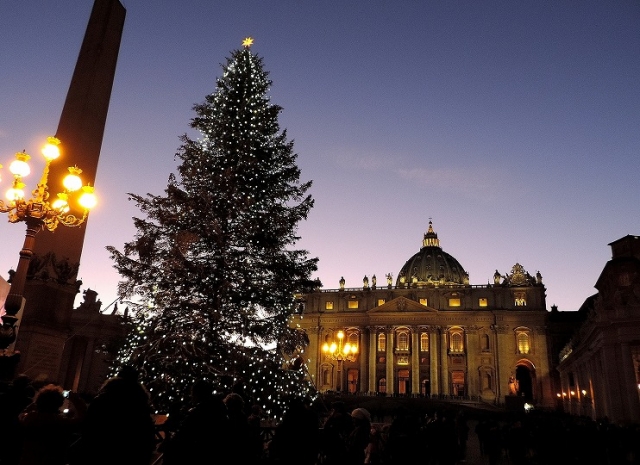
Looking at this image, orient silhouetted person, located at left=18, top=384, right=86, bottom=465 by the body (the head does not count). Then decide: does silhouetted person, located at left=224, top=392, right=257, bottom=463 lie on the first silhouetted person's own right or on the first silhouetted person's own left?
on the first silhouetted person's own right

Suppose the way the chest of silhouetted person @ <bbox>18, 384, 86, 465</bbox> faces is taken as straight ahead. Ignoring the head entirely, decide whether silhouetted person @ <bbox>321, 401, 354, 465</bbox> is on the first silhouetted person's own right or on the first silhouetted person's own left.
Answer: on the first silhouetted person's own right

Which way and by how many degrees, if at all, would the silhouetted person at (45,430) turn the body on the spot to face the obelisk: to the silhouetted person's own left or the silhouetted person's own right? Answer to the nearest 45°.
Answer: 0° — they already face it

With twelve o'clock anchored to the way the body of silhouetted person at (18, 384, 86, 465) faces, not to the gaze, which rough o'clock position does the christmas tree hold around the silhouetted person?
The christmas tree is roughly at 1 o'clock from the silhouetted person.

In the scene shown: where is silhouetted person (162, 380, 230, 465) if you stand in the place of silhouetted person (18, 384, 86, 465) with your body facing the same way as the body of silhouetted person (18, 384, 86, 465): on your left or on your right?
on your right

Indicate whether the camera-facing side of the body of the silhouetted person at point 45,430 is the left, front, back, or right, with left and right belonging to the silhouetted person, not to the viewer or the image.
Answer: back

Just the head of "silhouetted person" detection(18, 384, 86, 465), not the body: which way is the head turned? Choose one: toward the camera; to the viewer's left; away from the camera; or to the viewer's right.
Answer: away from the camera

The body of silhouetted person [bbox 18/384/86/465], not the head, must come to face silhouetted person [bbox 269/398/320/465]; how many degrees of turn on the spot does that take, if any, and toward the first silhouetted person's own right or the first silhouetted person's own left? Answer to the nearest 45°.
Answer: approximately 90° to the first silhouetted person's own right
